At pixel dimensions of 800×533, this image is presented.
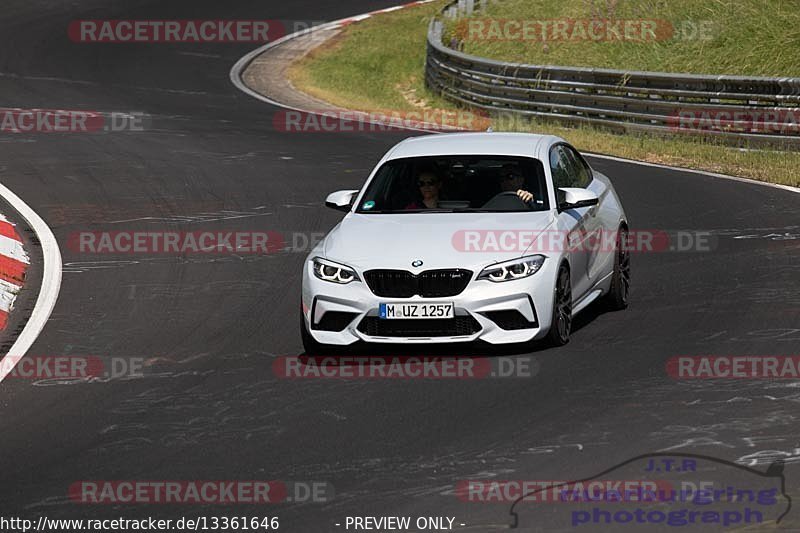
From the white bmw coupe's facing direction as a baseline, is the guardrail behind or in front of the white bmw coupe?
behind

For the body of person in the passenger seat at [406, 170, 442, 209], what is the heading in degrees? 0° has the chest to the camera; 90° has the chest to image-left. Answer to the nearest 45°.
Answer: approximately 45°

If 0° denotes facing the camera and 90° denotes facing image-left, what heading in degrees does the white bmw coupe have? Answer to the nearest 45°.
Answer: approximately 45°

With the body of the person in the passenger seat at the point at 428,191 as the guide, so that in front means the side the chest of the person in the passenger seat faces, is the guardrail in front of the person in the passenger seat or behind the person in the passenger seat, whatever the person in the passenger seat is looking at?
behind
